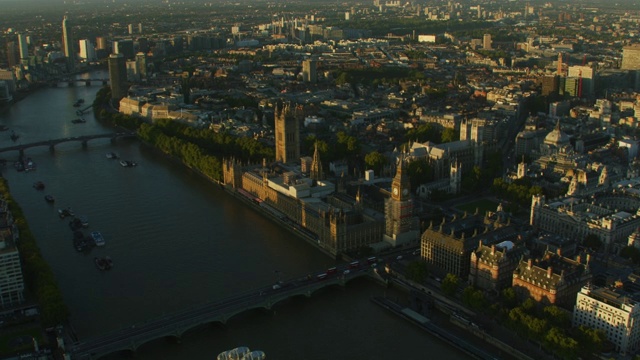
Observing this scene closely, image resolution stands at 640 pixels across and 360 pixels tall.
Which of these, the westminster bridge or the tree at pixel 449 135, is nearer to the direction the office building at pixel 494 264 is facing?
the westminster bridge

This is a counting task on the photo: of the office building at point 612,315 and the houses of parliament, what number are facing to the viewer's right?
0

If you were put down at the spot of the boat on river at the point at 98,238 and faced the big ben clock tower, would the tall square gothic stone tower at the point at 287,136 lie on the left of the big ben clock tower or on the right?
left

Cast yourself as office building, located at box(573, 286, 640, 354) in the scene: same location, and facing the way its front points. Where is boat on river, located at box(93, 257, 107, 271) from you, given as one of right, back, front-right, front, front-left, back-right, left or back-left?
front-right

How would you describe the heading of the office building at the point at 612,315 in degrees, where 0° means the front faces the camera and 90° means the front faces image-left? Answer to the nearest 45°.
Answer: approximately 45°

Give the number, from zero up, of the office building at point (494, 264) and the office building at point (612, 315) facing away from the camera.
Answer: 0

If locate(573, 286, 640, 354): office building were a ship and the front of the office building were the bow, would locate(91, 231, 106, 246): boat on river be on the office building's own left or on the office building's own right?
on the office building's own right

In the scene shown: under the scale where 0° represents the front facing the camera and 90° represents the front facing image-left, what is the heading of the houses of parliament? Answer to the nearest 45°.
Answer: approximately 45°

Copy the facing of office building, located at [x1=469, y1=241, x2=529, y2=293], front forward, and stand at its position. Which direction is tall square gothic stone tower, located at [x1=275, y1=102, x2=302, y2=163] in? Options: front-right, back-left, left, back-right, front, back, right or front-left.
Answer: right

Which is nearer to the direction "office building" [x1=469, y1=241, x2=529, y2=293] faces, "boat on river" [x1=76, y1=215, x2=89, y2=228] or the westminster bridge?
the westminster bridge

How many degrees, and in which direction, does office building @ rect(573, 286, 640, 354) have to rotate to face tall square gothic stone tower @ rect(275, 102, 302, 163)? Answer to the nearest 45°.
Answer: approximately 90° to its right

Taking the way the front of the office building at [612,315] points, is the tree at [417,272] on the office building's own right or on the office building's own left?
on the office building's own right
